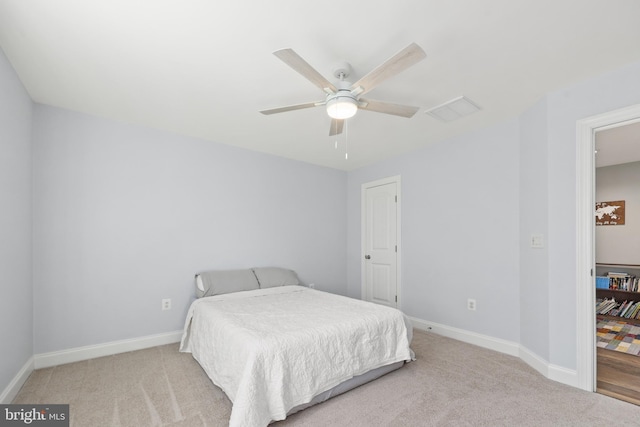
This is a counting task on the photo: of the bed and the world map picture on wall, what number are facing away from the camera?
0

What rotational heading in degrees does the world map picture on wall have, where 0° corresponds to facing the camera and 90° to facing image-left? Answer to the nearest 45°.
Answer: approximately 0°

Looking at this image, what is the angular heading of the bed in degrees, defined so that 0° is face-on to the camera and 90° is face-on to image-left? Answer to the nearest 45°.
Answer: approximately 315°

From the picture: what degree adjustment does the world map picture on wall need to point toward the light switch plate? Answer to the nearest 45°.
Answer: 0° — it already faces it

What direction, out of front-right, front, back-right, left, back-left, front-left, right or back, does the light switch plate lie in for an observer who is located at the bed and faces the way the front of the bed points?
front-left
